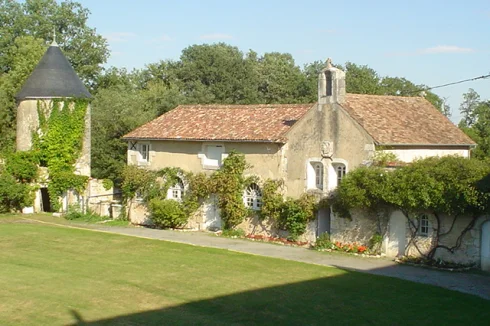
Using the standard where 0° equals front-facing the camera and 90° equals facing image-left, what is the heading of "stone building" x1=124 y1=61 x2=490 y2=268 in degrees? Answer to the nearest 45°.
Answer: approximately 45°

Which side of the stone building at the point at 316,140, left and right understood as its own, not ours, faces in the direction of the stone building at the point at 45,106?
right

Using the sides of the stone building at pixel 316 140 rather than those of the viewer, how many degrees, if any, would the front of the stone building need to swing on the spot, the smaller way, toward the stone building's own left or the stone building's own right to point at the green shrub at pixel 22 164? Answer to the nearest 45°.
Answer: approximately 90° to the stone building's own right

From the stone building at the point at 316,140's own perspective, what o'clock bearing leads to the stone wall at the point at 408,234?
The stone wall is roughly at 9 o'clock from the stone building.

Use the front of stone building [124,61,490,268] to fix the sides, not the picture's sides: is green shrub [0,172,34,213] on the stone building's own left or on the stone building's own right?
on the stone building's own right

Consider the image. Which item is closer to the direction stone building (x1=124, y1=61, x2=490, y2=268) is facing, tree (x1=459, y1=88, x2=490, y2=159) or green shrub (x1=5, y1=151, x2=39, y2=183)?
the green shrub

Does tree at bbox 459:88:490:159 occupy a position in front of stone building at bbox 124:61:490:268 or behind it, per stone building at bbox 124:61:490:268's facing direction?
behind

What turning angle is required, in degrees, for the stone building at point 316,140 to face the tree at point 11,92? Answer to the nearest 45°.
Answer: approximately 90° to its right
